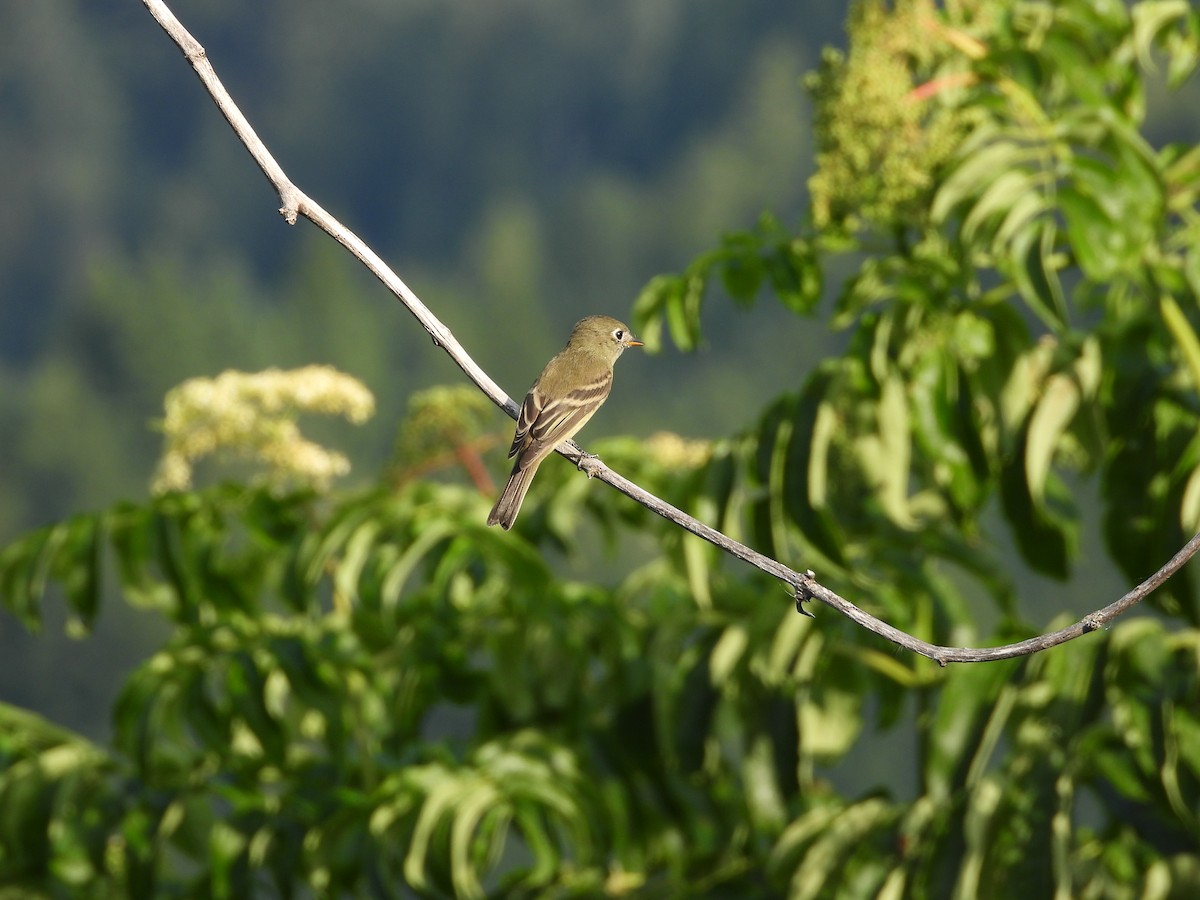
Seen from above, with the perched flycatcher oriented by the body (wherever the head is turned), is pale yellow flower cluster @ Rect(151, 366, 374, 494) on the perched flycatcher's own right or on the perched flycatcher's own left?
on the perched flycatcher's own left

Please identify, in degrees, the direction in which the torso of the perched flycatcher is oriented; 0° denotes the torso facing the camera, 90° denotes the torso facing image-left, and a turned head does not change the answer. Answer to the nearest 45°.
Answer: approximately 225°
